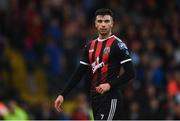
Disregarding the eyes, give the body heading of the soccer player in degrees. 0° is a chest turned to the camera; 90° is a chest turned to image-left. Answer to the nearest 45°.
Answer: approximately 45°
